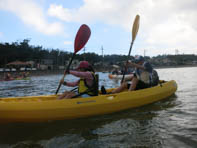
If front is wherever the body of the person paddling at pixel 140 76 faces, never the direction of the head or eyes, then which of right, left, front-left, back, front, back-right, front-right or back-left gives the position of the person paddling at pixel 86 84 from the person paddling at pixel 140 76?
front-left

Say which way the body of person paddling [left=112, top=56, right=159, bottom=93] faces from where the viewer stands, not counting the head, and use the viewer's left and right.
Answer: facing to the left of the viewer
